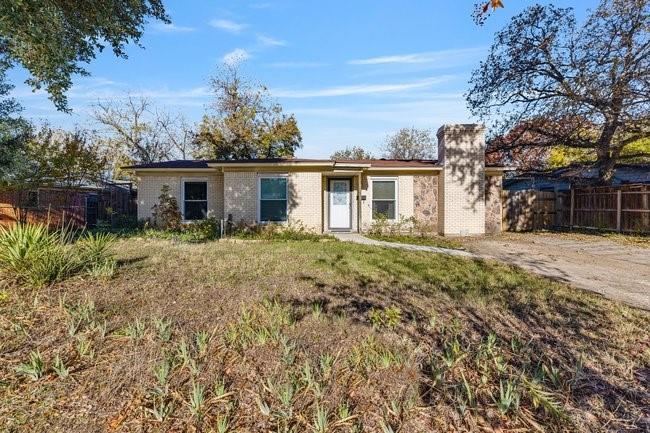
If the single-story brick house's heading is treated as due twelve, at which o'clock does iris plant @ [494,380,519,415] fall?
The iris plant is roughly at 12 o'clock from the single-story brick house.

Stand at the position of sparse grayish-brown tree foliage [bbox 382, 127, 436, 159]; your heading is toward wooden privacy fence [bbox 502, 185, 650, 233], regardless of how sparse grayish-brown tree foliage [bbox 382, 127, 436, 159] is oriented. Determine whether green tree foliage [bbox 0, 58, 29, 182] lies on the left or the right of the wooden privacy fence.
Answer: right

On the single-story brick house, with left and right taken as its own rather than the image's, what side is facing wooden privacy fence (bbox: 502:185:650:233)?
left

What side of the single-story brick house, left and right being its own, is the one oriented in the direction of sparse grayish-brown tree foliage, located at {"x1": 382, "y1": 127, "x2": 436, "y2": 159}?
back

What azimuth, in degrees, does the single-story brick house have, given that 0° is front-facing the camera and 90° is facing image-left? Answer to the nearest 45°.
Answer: approximately 0°

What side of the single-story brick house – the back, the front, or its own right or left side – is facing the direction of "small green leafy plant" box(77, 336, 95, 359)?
front

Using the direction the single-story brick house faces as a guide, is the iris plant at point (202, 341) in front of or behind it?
in front

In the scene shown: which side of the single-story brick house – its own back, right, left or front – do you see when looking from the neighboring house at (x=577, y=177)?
left

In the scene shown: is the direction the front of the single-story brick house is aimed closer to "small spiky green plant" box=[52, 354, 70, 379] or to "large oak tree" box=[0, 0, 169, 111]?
the small spiky green plant

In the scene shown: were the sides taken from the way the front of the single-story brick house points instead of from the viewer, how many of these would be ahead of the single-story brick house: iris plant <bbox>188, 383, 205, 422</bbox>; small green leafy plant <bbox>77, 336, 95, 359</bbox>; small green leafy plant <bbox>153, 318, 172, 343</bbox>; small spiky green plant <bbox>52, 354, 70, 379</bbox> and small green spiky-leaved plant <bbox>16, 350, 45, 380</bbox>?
5

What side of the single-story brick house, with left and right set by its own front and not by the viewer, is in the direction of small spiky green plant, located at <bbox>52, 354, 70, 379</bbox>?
front

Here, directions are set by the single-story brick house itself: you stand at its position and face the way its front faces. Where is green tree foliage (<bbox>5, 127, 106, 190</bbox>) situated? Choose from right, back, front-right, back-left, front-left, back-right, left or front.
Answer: right

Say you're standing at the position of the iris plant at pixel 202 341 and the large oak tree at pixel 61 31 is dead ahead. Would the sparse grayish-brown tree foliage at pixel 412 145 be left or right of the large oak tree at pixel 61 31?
right

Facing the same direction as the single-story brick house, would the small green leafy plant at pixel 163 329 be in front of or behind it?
in front

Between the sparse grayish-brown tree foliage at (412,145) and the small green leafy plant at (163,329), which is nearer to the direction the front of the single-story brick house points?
the small green leafy plant
